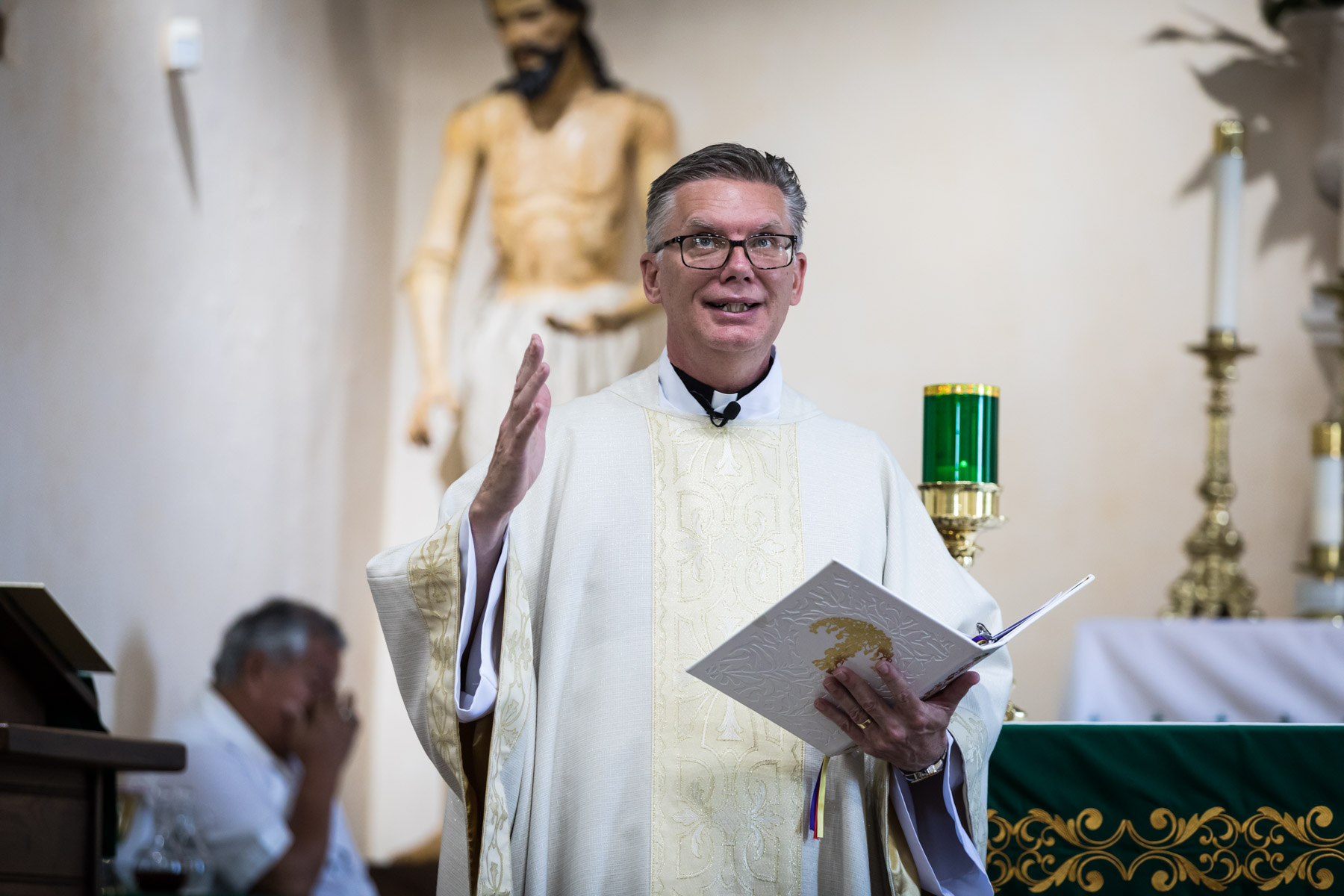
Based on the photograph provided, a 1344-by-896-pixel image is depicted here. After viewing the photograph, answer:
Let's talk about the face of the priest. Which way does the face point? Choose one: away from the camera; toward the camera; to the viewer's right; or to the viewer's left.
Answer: toward the camera

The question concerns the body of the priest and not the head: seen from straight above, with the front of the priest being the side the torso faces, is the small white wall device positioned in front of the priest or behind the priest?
behind

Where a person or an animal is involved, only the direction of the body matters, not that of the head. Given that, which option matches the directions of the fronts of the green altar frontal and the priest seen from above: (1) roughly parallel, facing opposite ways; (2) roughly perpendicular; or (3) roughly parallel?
roughly parallel

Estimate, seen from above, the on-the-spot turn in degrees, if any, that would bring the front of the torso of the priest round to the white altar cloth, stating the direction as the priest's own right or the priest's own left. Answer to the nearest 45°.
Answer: approximately 135° to the priest's own left

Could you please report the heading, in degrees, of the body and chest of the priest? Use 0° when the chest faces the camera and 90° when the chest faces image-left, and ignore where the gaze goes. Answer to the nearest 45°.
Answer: approximately 0°

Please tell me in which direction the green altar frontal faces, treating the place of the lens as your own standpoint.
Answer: facing the viewer

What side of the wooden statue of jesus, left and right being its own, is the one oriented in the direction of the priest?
front

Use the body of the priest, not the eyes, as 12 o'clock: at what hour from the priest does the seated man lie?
The seated man is roughly at 5 o'clock from the priest.

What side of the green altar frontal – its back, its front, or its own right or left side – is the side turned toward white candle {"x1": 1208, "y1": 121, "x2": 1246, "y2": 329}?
back

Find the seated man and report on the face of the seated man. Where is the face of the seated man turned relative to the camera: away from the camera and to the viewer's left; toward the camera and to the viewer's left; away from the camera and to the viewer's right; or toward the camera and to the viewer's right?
toward the camera and to the viewer's right

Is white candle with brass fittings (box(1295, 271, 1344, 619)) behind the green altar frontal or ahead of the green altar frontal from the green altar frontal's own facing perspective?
behind

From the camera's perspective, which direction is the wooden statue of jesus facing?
toward the camera
